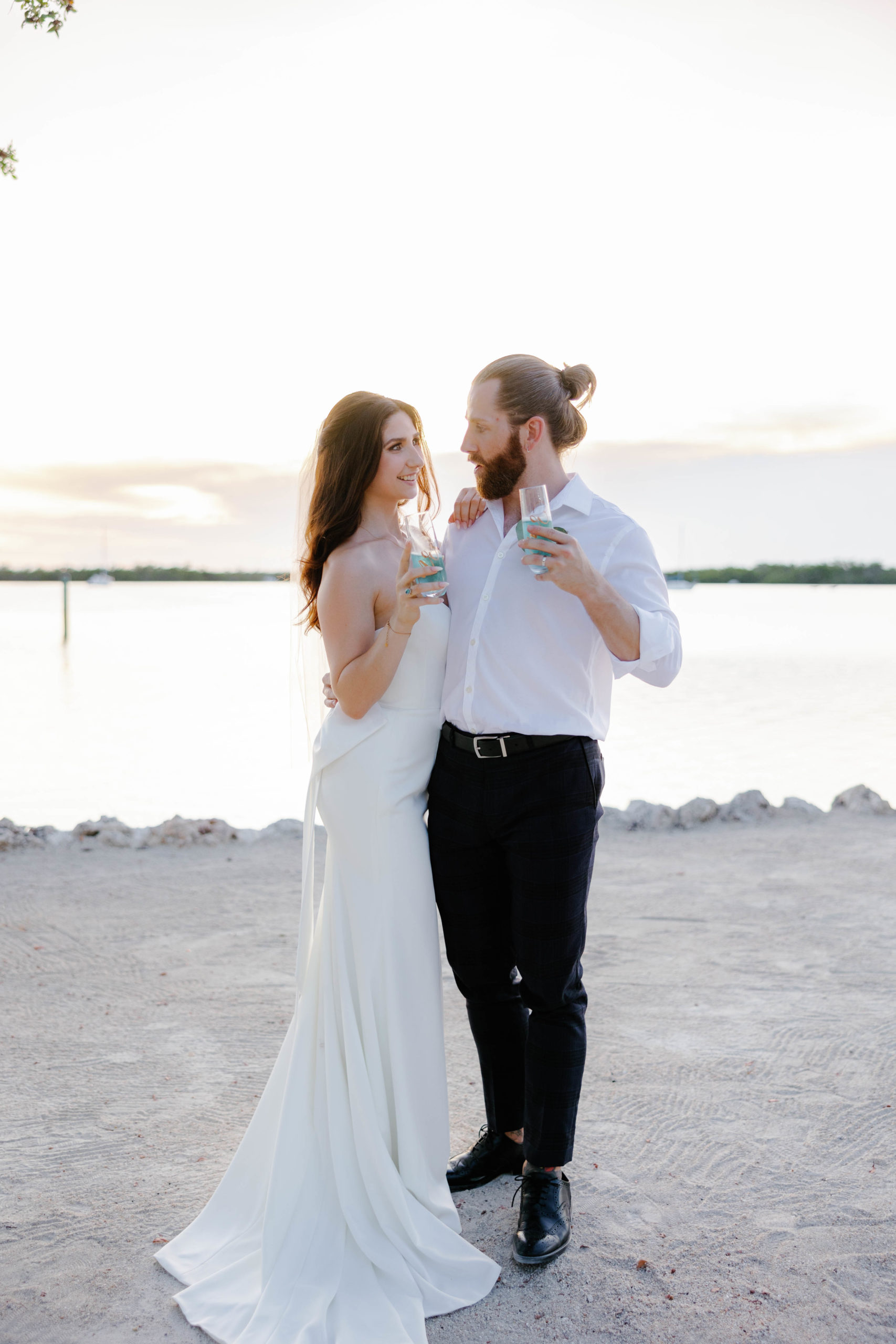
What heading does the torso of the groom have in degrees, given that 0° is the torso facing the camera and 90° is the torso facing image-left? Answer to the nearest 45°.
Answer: approximately 45°

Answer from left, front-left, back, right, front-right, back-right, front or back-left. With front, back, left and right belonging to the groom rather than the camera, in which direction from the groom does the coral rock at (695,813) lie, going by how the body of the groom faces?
back-right

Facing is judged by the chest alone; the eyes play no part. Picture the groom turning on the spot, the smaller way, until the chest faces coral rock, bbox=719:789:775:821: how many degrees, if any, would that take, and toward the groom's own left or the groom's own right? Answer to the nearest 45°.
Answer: approximately 135° to the groom's own right

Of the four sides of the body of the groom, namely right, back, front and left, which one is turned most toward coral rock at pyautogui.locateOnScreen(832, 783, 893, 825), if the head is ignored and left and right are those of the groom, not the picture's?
back

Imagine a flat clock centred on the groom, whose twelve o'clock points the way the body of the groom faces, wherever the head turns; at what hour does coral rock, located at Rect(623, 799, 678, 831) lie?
The coral rock is roughly at 5 o'clock from the groom.

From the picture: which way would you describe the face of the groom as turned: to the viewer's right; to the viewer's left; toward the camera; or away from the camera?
to the viewer's left
